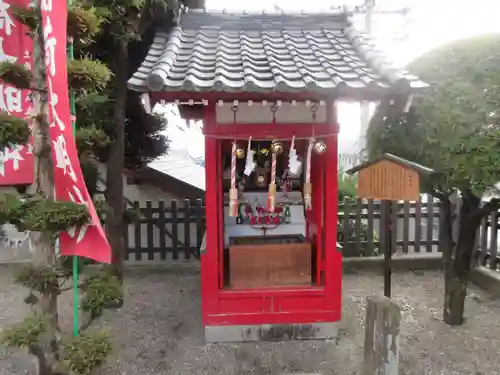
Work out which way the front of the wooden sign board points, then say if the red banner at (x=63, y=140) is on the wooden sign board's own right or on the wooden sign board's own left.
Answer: on the wooden sign board's own right

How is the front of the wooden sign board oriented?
toward the camera

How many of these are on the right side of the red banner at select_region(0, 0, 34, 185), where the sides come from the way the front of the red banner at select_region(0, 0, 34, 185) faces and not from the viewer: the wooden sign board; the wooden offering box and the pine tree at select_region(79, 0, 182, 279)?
0

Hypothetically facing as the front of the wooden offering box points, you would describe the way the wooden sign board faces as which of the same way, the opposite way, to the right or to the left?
the same way

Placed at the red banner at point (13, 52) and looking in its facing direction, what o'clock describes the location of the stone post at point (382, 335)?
The stone post is roughly at 11 o'clock from the red banner.

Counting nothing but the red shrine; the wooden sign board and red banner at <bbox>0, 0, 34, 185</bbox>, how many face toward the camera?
3

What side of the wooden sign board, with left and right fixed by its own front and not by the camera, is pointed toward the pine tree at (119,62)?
right

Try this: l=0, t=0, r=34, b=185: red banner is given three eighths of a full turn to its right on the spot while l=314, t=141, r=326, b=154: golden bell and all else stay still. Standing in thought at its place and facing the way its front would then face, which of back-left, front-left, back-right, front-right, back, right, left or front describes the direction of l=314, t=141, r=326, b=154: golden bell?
back

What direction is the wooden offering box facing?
toward the camera

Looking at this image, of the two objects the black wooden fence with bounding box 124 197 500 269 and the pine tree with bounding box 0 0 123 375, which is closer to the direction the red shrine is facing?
the pine tree

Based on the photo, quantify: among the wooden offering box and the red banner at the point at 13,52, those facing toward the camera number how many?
2

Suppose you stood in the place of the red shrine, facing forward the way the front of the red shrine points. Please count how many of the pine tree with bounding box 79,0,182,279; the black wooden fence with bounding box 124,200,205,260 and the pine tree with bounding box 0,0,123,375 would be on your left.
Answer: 0

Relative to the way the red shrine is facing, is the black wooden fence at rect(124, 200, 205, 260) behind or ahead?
behind

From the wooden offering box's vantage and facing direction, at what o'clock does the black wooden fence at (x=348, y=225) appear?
The black wooden fence is roughly at 7 o'clock from the wooden offering box.
